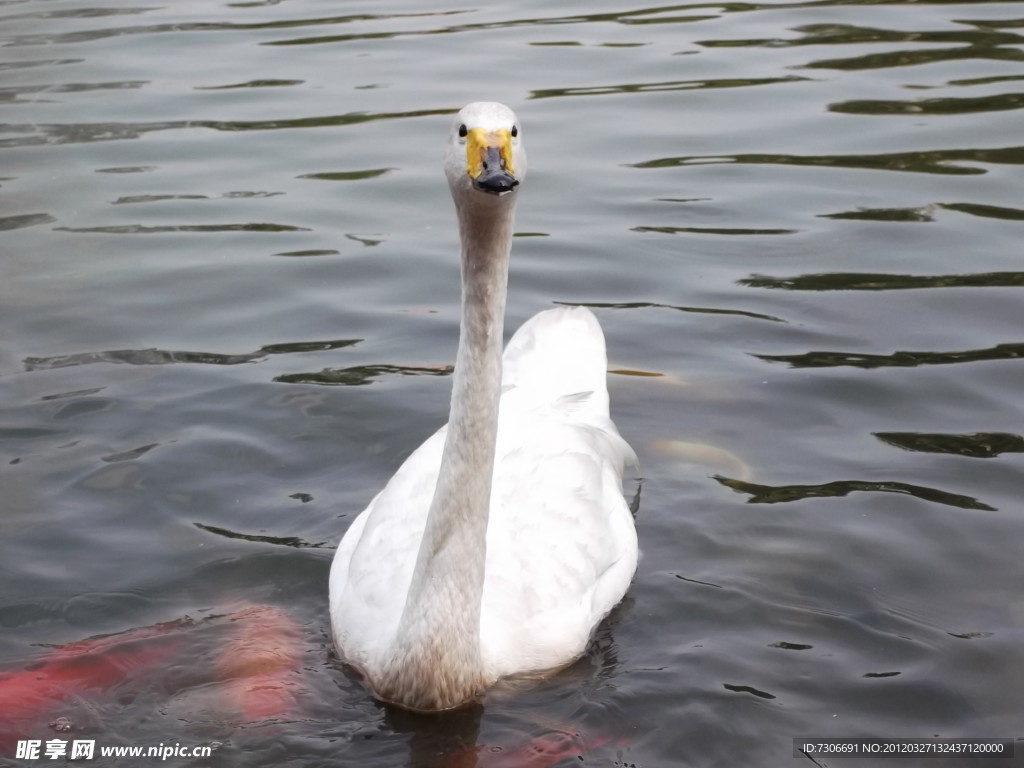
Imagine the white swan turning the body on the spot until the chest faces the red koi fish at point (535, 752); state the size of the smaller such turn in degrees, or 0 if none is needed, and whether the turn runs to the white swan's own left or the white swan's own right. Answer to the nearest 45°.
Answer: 0° — it already faces it

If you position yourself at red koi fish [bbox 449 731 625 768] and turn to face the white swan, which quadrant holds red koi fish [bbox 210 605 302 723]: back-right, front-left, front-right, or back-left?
front-left

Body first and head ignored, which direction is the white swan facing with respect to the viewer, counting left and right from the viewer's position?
facing the viewer

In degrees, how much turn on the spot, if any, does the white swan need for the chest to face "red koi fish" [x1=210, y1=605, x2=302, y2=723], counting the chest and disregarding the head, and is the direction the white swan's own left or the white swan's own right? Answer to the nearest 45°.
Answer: approximately 90° to the white swan's own right

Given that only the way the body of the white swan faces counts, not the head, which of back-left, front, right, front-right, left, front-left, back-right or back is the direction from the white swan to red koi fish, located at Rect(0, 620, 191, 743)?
right
